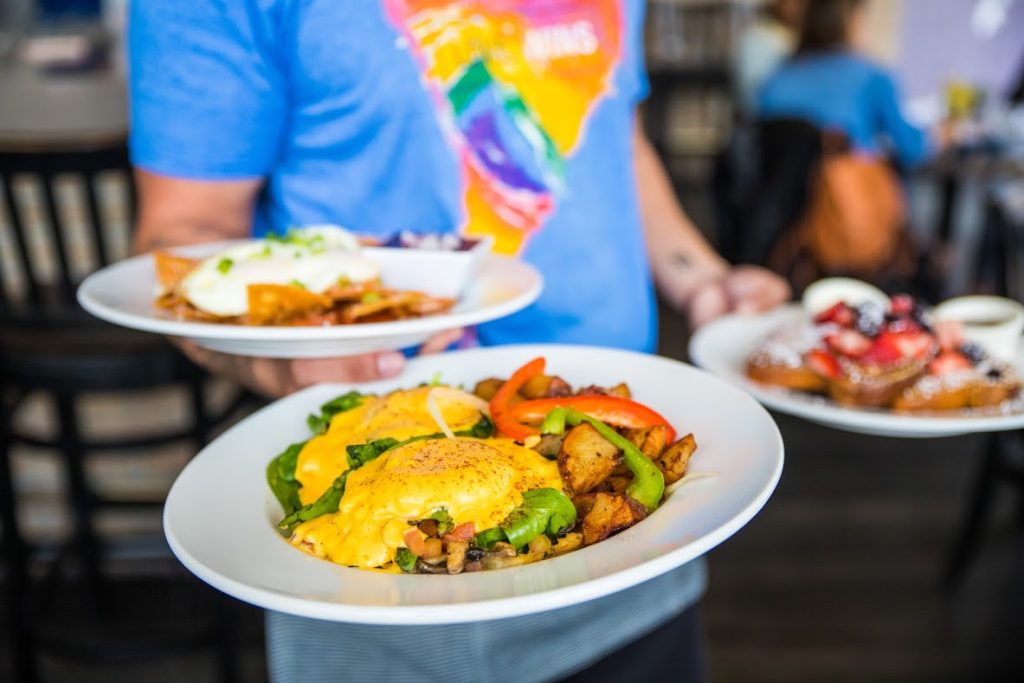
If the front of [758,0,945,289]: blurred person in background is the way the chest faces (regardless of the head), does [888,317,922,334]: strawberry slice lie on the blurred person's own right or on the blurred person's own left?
on the blurred person's own right

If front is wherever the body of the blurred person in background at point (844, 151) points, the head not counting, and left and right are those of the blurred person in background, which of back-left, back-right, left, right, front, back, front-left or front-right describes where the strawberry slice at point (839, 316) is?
back-right

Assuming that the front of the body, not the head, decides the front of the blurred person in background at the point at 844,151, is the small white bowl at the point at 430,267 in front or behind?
behind

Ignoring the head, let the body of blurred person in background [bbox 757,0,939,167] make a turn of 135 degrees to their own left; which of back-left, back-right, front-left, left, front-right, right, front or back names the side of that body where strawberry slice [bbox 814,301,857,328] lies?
left

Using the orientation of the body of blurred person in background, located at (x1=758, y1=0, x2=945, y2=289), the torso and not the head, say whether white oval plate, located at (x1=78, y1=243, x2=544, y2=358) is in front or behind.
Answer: behind

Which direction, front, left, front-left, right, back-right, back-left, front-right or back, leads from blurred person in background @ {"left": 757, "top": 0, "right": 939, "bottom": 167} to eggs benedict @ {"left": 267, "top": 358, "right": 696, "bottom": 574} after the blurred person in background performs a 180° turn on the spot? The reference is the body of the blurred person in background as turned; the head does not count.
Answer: front-left

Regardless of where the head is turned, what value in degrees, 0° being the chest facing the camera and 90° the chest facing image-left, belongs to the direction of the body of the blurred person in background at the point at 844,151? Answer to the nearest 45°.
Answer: approximately 225°

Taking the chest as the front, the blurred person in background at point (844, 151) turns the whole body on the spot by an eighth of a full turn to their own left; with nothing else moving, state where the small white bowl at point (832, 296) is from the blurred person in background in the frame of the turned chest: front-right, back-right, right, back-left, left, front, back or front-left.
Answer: back
